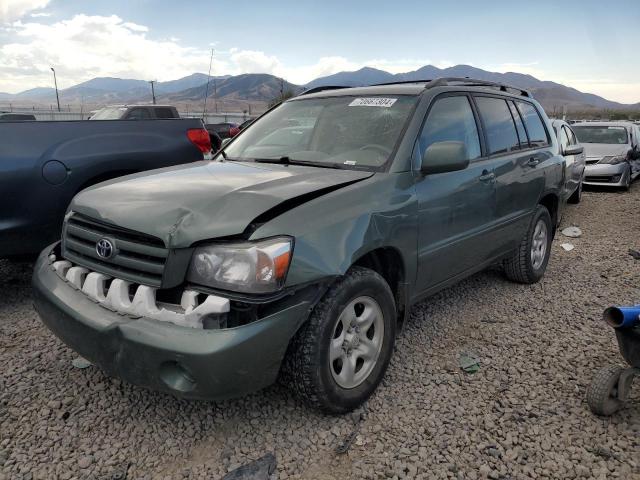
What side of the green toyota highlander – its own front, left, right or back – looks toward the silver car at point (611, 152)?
back

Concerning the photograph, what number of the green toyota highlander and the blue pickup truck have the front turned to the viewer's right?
0

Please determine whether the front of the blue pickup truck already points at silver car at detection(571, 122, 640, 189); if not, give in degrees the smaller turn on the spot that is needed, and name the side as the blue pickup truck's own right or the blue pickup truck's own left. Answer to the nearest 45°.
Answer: approximately 180°

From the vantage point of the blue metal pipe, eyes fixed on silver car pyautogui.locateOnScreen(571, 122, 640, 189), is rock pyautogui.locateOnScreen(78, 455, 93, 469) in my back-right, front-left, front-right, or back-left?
back-left

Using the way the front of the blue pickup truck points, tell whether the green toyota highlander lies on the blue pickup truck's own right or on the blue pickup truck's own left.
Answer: on the blue pickup truck's own left

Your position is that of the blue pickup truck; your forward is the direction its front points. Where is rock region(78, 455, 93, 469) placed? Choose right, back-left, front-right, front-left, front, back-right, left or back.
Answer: left

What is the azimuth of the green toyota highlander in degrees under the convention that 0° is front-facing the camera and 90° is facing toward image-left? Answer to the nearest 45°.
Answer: approximately 45°

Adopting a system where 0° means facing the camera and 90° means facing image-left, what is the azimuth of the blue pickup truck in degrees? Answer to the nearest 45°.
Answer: approximately 90°

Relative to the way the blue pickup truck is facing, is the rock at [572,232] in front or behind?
behind

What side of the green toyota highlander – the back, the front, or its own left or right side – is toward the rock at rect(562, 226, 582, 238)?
back

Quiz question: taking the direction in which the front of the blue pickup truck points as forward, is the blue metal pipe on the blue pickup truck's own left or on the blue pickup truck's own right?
on the blue pickup truck's own left
